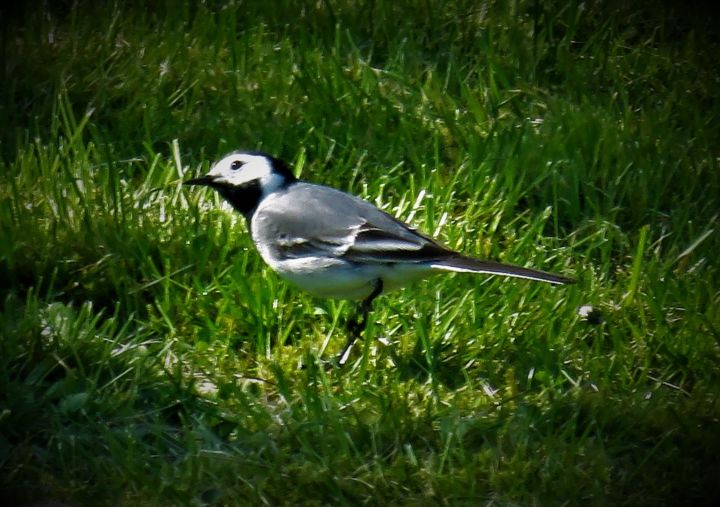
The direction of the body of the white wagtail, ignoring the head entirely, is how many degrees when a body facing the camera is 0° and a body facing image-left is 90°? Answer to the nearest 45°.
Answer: approximately 90°
